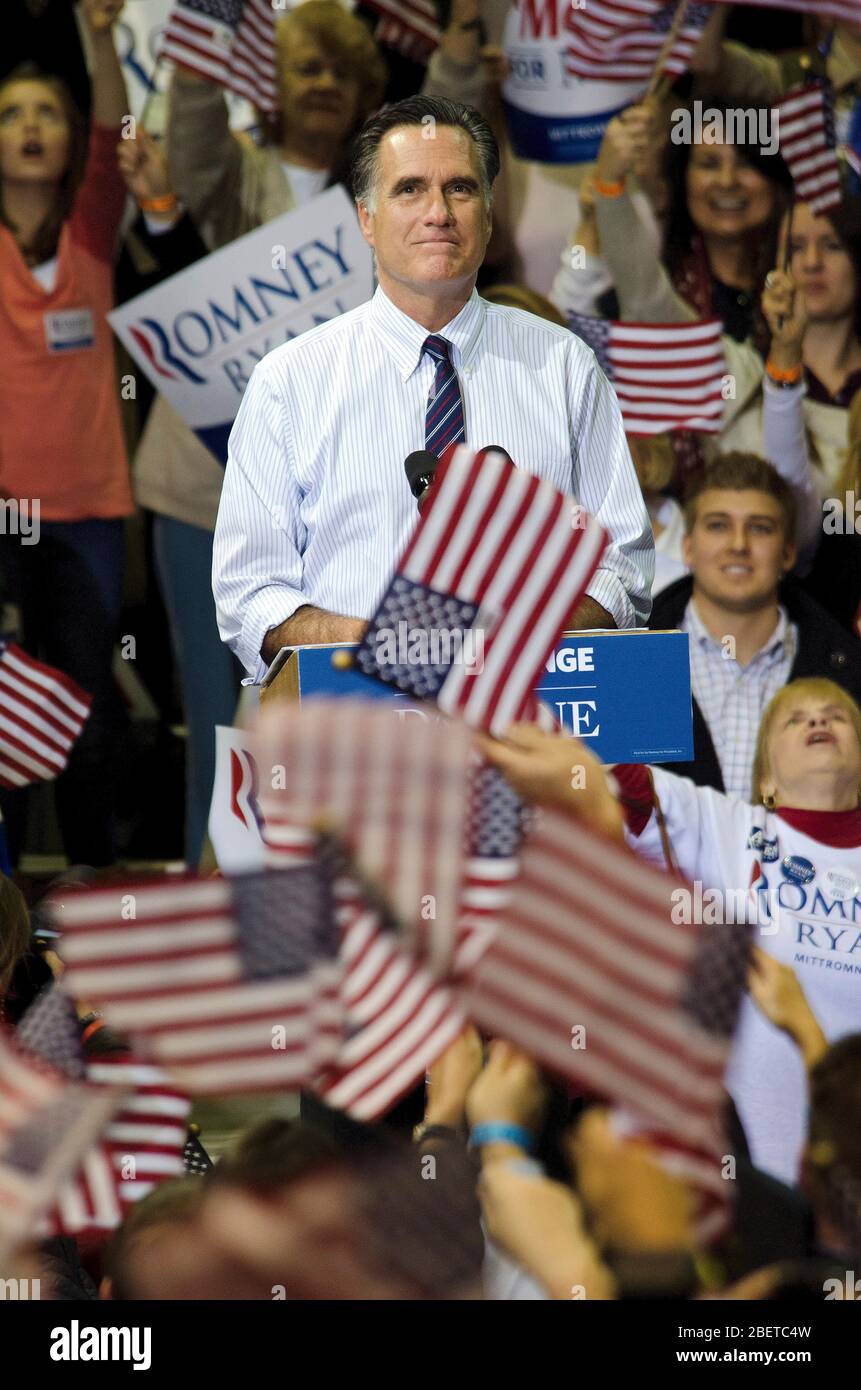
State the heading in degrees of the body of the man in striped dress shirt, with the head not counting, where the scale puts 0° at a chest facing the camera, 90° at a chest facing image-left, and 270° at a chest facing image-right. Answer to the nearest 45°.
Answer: approximately 0°

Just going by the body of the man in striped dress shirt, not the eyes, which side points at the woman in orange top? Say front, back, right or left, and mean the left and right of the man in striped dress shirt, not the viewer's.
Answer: back

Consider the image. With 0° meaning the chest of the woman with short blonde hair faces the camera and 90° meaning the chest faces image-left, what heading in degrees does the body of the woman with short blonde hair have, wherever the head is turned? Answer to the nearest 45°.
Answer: approximately 0°

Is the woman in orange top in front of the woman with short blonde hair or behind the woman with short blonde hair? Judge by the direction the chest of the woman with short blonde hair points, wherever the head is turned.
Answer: behind

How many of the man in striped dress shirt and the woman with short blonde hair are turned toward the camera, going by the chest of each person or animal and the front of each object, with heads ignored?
2
